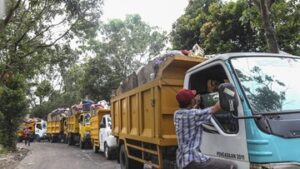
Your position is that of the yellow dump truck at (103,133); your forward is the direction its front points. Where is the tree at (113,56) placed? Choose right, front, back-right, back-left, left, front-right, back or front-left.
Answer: back-left

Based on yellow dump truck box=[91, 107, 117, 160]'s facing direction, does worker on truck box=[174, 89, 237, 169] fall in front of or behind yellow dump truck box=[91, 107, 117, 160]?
in front

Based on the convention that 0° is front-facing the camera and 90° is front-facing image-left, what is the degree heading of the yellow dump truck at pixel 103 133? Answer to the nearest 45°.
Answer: approximately 315°

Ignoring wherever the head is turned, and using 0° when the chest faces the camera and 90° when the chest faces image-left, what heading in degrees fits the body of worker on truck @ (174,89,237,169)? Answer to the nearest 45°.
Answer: approximately 225°

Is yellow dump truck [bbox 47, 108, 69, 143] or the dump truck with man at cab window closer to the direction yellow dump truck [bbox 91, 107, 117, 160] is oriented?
the dump truck with man at cab window

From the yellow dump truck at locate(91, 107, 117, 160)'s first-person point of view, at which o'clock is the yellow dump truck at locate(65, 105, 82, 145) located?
the yellow dump truck at locate(65, 105, 82, 145) is roughly at 7 o'clock from the yellow dump truck at locate(91, 107, 117, 160).

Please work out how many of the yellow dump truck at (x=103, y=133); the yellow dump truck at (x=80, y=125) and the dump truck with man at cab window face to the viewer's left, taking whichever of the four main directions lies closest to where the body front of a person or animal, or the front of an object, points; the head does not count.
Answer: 0

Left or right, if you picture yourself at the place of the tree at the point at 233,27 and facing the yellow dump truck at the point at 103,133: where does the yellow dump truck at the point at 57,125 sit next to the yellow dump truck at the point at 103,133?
right

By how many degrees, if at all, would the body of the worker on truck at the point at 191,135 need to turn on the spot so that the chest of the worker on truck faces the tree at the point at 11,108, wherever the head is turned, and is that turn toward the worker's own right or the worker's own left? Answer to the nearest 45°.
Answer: approximately 90° to the worker's own left

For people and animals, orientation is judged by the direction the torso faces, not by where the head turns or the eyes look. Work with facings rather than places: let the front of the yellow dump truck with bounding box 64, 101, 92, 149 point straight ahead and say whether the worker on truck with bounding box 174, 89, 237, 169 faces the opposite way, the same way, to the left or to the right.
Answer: to the left

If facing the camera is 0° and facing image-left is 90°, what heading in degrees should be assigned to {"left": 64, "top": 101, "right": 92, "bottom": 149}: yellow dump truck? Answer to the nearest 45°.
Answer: approximately 315°

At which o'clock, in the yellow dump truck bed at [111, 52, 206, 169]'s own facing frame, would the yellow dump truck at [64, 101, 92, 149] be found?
the yellow dump truck at [64, 101, 92, 149] is roughly at 7 o'clock from the yellow dump truck bed at [111, 52, 206, 169].

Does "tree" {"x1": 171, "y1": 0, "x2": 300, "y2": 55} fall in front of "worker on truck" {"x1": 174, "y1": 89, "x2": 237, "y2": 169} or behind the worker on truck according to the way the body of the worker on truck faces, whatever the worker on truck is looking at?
in front

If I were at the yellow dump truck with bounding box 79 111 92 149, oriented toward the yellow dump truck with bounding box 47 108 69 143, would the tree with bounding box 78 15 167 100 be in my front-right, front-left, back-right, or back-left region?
front-right
